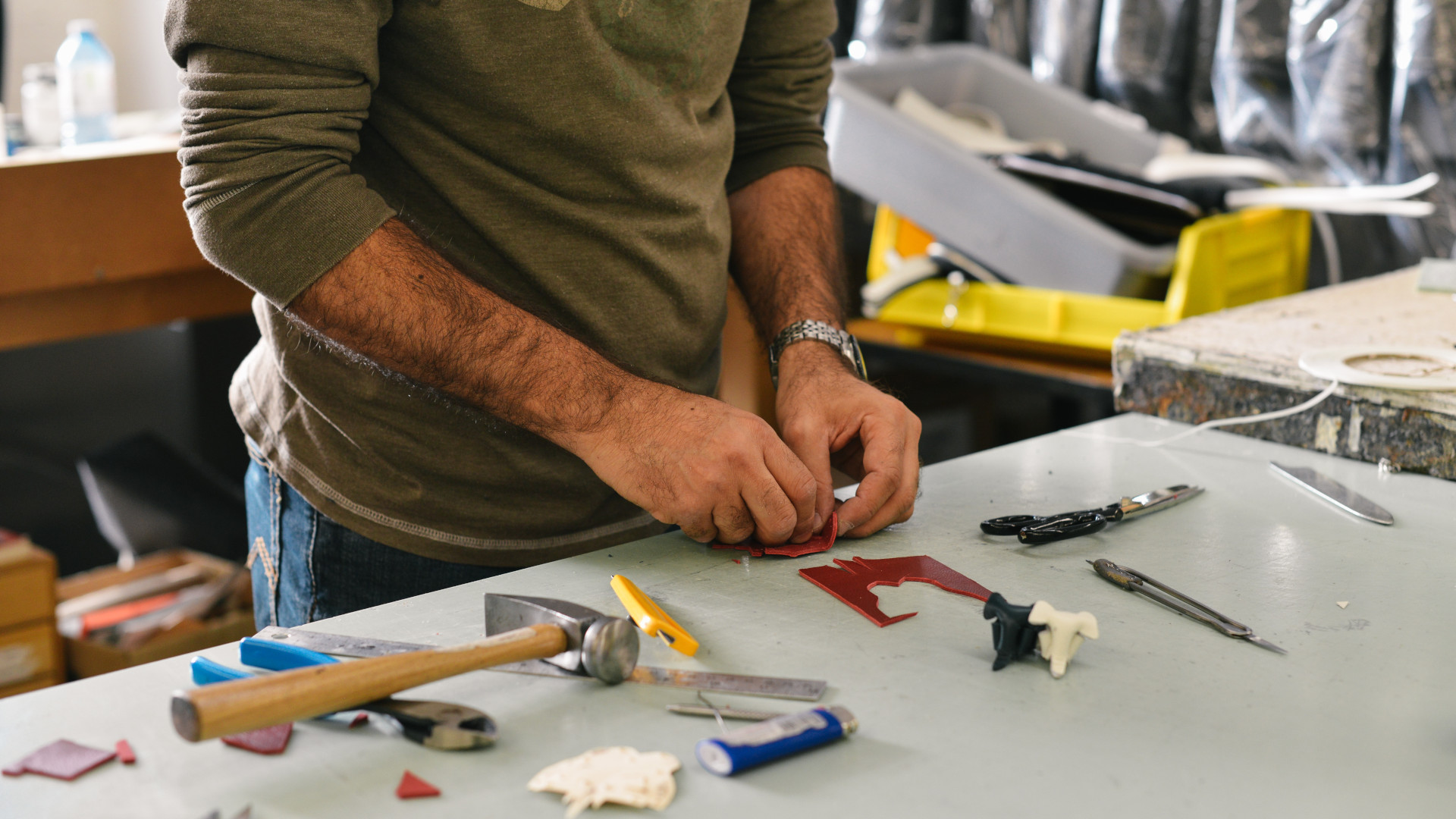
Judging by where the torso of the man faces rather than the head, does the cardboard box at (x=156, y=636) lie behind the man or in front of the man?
behind

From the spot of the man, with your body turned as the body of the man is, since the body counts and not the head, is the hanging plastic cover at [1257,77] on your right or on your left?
on your left

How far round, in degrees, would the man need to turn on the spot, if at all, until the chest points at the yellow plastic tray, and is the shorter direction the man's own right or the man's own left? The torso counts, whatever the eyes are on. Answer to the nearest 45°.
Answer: approximately 90° to the man's own left

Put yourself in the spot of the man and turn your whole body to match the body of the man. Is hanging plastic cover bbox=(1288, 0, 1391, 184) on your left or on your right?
on your left

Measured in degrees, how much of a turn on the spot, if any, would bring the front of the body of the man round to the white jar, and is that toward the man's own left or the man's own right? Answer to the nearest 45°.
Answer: approximately 180°

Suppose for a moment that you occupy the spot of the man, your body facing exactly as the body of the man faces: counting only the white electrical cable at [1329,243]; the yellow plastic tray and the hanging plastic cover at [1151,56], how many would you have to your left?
3

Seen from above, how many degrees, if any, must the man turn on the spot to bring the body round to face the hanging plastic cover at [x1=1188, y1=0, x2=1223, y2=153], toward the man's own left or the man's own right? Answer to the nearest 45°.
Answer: approximately 90° to the man's own left

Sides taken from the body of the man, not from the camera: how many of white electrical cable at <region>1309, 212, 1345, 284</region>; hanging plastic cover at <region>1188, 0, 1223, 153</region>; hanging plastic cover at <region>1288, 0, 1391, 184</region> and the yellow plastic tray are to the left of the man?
4

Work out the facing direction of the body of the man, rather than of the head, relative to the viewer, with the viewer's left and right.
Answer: facing the viewer and to the right of the viewer

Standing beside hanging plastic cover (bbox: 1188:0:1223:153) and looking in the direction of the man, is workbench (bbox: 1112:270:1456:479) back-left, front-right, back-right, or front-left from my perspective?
front-left

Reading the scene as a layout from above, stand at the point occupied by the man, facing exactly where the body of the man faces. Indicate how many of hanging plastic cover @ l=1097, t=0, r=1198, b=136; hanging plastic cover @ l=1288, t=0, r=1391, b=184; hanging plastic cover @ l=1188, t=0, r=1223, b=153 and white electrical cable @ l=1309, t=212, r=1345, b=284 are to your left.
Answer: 4
